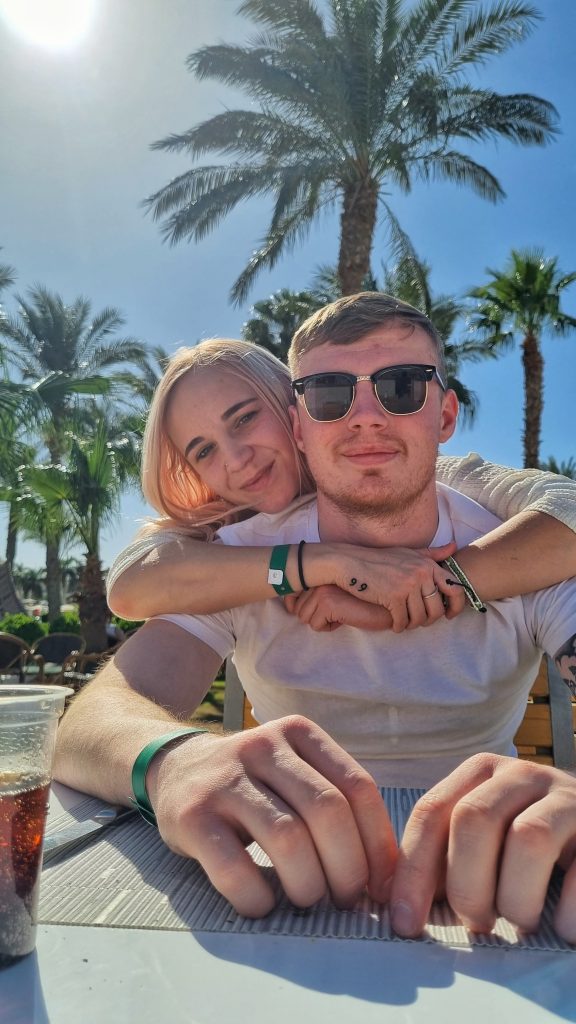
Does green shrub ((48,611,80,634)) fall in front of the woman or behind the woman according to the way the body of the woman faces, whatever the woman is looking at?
behind

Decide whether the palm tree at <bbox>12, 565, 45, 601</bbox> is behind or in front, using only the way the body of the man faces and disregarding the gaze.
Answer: behind

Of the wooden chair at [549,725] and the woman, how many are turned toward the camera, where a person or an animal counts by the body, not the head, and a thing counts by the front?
2

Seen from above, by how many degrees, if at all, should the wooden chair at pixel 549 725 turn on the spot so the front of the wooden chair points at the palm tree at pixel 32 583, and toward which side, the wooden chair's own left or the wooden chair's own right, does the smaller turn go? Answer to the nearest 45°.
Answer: approximately 135° to the wooden chair's own right

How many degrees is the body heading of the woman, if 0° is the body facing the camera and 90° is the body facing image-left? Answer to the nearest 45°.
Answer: approximately 0°

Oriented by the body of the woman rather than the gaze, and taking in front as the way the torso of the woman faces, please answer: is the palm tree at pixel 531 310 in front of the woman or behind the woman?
behind

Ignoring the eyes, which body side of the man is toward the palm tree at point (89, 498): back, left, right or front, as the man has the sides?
back

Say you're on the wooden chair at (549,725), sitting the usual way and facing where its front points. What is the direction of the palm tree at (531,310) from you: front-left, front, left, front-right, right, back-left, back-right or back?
back

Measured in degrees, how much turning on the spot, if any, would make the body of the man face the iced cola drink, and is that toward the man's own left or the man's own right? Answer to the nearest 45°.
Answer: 0° — they already face it

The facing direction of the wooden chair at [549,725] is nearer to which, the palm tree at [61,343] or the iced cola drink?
the iced cola drink

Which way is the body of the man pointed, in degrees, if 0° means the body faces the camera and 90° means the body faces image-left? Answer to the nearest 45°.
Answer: approximately 0°
